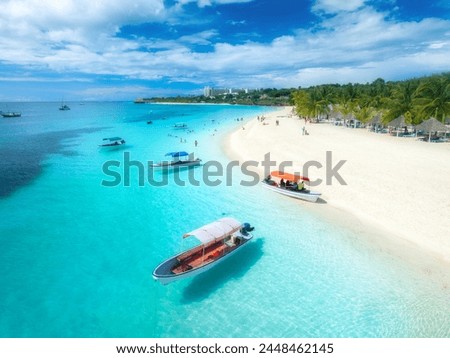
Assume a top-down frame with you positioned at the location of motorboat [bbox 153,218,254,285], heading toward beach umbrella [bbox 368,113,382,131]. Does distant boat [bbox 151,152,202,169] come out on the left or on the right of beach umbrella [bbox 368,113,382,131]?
left

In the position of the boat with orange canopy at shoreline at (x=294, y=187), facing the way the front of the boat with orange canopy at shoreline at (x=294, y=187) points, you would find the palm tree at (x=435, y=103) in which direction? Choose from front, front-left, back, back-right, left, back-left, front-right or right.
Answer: left

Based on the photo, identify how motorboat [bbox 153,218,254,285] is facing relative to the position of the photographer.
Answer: facing the viewer and to the left of the viewer

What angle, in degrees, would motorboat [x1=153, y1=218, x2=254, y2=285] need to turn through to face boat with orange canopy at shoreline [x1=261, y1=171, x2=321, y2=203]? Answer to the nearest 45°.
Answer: approximately 180°

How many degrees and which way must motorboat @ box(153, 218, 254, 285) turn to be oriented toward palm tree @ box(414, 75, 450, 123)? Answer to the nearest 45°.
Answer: approximately 180°

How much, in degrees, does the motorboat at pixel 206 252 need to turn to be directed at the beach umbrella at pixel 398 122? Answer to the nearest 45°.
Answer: approximately 180°

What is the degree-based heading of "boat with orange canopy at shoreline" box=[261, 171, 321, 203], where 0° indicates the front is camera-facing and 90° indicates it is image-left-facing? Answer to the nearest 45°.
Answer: approximately 315°

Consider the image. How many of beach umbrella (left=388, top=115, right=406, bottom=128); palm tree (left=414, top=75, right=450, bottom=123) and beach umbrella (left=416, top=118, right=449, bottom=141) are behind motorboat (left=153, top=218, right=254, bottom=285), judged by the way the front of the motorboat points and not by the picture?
3

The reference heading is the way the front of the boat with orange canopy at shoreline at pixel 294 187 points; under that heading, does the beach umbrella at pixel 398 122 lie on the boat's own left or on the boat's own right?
on the boat's own left

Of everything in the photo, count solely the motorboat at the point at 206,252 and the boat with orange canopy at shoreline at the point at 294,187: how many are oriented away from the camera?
0

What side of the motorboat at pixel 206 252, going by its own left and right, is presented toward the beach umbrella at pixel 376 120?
back
